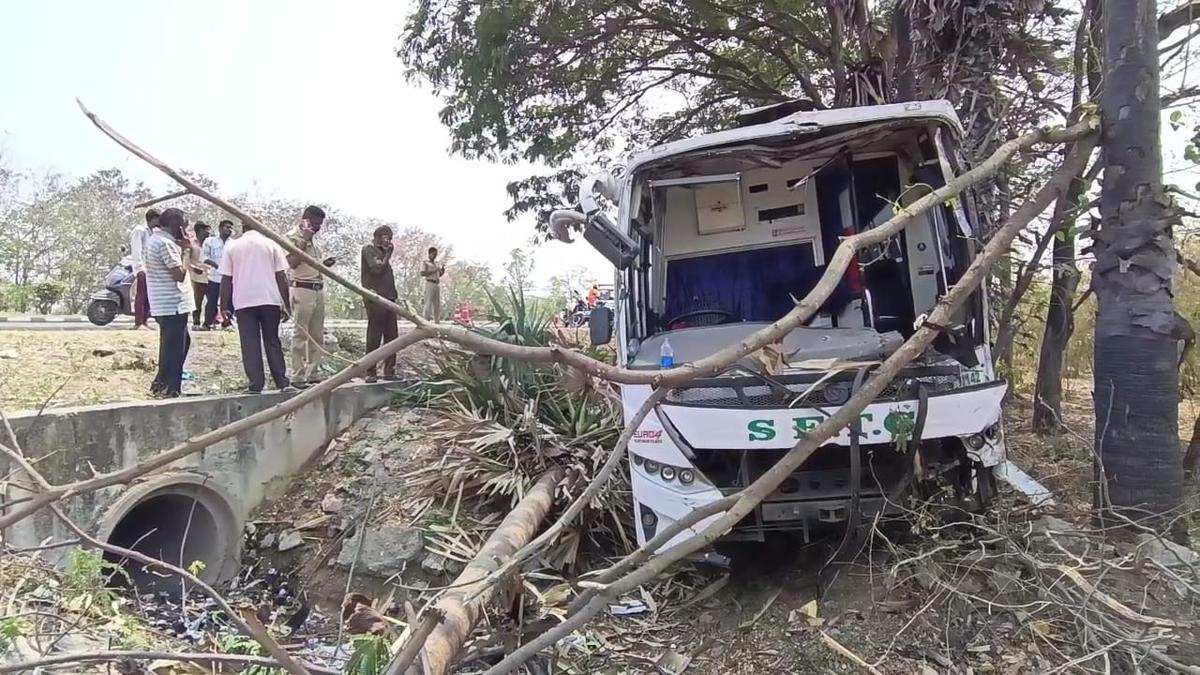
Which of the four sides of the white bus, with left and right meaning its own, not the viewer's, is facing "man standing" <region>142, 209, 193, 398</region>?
right

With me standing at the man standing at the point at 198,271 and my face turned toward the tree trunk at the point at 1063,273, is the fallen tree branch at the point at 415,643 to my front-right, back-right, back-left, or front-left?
front-right

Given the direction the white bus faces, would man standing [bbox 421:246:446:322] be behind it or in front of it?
behind

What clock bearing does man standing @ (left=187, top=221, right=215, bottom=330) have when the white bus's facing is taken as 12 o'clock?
The man standing is roughly at 4 o'clock from the white bus.

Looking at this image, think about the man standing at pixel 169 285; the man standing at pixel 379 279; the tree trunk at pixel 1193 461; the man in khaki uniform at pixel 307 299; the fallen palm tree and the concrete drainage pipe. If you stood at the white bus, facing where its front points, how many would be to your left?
1

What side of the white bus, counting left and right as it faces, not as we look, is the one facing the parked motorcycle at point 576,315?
back

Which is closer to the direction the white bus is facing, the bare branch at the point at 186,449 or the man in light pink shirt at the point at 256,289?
the bare branch

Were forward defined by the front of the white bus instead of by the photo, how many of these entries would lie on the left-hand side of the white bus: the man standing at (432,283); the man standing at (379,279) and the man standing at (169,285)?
0

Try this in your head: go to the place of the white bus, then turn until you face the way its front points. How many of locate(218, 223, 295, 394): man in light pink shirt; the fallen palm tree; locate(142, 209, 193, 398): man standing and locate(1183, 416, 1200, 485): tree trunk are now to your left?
1

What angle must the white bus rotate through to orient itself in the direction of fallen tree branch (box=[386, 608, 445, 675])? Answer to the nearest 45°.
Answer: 0° — it already faces it

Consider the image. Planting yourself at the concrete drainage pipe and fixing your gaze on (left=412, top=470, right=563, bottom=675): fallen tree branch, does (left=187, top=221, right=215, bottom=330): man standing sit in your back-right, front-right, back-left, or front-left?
back-left

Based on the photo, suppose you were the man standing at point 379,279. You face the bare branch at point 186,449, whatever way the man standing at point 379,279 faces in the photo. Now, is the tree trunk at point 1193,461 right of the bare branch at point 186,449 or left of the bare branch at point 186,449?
left

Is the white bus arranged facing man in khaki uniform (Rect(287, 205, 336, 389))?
no

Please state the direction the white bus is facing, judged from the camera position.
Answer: facing the viewer
